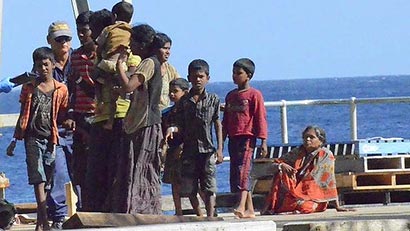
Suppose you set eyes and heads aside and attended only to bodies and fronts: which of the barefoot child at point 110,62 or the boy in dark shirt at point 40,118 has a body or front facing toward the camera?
the boy in dark shirt

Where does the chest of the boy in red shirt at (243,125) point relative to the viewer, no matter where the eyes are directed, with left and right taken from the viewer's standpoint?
facing the viewer and to the left of the viewer

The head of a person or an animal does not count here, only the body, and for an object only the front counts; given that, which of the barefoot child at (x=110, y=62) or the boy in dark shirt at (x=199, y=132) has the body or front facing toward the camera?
the boy in dark shirt

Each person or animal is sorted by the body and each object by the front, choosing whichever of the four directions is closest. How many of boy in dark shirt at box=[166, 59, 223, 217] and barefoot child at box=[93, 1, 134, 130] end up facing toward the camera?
1

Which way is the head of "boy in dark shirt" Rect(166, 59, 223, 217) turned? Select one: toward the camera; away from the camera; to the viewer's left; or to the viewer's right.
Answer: toward the camera

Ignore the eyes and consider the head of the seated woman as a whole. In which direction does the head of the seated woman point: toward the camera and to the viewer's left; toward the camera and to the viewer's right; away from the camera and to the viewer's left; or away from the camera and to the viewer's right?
toward the camera and to the viewer's left

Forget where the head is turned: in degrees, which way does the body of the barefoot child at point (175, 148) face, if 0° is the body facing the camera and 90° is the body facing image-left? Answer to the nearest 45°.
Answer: approximately 45°

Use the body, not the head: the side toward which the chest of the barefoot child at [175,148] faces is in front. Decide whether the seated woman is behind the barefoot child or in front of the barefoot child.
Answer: behind

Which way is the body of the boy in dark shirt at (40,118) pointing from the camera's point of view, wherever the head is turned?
toward the camera

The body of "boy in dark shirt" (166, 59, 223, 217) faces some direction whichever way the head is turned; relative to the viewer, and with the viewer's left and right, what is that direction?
facing the viewer
